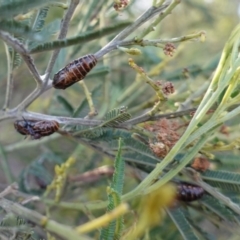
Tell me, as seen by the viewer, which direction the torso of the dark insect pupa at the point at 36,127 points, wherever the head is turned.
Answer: to the viewer's left
